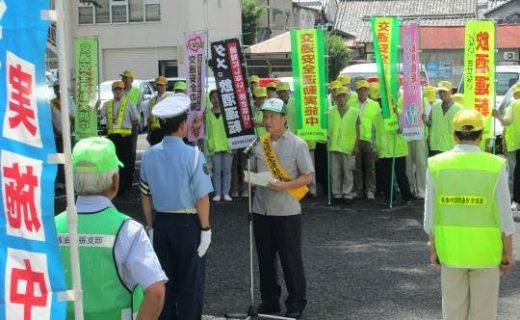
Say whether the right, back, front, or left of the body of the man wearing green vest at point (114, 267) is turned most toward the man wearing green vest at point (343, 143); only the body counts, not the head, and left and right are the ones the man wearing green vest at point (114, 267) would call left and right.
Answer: front

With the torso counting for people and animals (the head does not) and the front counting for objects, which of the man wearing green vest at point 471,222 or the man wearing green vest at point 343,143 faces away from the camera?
the man wearing green vest at point 471,222

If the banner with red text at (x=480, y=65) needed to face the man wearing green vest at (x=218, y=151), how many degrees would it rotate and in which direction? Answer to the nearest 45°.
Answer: approximately 90° to its right

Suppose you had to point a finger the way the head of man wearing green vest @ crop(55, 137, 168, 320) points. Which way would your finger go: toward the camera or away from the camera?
away from the camera

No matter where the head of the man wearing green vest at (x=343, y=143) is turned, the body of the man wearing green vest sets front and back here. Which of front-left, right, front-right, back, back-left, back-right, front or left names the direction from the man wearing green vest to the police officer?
front

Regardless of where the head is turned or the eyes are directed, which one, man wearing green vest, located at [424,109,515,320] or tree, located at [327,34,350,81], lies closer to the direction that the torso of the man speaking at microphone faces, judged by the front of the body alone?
the man wearing green vest

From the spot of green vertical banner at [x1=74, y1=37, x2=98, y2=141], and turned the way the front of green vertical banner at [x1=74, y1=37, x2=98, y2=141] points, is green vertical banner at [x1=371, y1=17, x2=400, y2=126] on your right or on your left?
on your left

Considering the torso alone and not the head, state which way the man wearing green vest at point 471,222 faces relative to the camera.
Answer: away from the camera

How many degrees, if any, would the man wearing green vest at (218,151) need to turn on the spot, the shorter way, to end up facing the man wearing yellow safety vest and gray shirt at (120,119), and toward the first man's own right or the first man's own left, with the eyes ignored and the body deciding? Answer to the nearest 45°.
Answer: approximately 90° to the first man's own right

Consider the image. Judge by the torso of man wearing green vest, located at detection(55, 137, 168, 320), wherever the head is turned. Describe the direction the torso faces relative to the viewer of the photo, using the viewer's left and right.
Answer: facing away from the viewer and to the right of the viewer

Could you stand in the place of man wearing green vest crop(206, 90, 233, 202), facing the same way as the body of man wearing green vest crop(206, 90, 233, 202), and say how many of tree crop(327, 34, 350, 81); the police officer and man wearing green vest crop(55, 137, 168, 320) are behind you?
1

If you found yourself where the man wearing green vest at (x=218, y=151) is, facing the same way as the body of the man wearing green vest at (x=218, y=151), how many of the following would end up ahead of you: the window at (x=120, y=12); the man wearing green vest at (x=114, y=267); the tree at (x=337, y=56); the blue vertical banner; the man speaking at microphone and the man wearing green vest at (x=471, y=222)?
4
